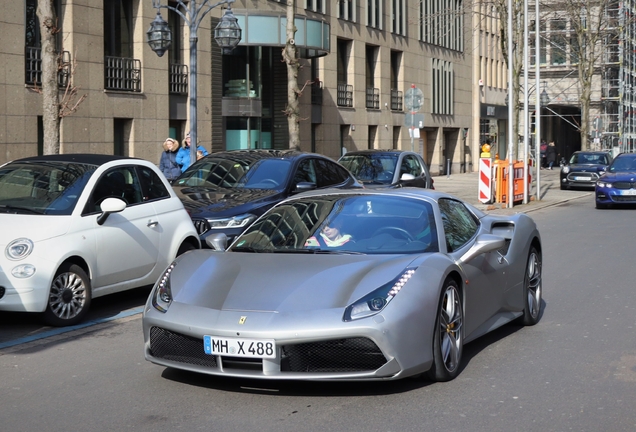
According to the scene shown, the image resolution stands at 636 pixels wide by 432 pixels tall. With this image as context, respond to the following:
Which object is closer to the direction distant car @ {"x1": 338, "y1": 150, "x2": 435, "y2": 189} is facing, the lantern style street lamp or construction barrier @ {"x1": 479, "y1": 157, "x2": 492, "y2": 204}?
the lantern style street lamp

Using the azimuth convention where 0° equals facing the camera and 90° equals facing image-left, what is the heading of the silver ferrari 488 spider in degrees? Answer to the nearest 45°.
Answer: approximately 45°

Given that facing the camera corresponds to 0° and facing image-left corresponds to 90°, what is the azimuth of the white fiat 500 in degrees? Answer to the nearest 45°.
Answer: approximately 45°

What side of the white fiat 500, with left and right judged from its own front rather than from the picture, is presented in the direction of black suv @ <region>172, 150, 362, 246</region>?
back

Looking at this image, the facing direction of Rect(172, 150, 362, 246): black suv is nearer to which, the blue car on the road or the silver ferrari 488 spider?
the silver ferrari 488 spider

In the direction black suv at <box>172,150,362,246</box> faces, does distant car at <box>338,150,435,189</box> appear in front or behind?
behind

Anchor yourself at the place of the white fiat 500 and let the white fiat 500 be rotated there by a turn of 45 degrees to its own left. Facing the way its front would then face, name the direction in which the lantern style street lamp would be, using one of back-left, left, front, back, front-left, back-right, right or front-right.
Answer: back

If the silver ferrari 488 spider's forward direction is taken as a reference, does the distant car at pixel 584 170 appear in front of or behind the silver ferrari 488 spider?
behind

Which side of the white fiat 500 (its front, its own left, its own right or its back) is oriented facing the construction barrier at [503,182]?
back

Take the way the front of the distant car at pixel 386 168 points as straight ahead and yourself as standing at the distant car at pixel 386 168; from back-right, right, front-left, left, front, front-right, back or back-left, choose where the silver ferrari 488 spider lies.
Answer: front-left

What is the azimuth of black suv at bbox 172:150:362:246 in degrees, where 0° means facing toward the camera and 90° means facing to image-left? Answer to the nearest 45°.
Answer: approximately 45°

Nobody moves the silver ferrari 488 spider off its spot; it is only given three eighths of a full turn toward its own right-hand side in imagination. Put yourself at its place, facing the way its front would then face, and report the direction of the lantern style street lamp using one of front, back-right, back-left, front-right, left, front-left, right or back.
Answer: front

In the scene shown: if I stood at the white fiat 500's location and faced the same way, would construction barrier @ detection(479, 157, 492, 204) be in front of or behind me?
behind
